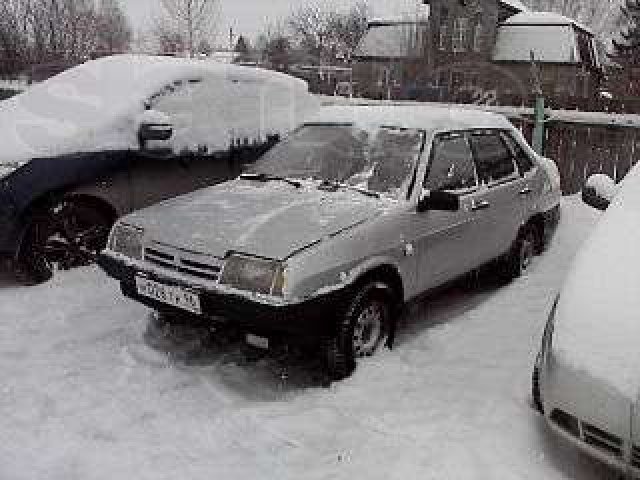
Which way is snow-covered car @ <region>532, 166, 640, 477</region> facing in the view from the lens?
facing the viewer and to the left of the viewer

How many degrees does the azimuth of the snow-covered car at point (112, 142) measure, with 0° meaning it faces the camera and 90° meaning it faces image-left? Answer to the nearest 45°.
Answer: approximately 45°

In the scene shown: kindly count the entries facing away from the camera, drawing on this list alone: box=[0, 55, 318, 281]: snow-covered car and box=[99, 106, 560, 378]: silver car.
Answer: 0

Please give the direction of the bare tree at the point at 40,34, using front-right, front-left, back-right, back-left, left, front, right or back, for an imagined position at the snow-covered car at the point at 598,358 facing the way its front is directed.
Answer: right

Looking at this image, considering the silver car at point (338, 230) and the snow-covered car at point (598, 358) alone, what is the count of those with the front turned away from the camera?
0

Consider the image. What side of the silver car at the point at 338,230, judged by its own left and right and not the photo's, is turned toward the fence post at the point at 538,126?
back

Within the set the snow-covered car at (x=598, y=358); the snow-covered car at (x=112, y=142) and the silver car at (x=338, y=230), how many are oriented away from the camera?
0

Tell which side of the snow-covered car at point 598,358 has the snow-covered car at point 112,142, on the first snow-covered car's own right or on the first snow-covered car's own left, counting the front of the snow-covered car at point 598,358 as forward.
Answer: on the first snow-covered car's own right

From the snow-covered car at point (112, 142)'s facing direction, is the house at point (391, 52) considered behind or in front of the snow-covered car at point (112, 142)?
behind

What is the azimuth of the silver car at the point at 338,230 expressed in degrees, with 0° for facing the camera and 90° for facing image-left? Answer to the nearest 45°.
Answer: approximately 45°

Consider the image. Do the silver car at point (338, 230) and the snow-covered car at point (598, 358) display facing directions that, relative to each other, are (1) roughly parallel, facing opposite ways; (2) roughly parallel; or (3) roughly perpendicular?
roughly parallel
